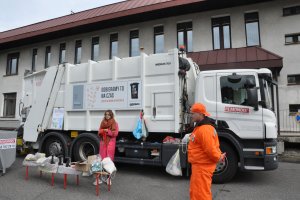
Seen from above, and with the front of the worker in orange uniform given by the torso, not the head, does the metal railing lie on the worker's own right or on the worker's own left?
on the worker's own right

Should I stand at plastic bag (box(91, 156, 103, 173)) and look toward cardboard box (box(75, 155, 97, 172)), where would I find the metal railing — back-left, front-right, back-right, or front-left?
back-right
